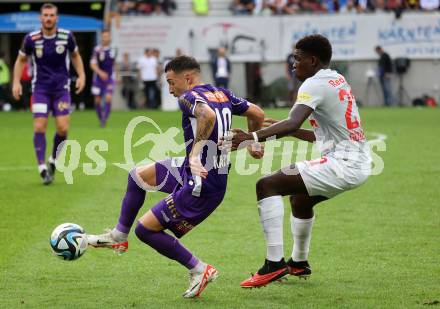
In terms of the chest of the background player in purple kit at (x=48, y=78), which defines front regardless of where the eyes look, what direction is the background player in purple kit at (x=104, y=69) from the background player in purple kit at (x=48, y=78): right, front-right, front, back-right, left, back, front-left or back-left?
back

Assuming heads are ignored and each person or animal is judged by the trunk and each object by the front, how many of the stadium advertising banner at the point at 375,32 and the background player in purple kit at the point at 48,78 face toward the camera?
2

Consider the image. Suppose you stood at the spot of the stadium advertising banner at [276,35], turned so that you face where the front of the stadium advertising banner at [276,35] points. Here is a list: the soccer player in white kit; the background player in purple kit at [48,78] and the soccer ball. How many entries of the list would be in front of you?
3

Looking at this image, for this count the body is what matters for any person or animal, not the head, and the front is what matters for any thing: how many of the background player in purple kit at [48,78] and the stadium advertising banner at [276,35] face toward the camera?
2

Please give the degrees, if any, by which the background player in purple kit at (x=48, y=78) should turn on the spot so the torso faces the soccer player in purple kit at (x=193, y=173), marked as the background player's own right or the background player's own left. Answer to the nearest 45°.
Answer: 0° — they already face them

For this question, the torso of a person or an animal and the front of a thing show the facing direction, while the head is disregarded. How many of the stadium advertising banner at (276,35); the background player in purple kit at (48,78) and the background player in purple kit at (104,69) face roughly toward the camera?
3

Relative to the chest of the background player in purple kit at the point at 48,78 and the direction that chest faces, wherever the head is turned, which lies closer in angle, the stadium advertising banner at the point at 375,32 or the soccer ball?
the soccer ball

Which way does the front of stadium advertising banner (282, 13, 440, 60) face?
toward the camera

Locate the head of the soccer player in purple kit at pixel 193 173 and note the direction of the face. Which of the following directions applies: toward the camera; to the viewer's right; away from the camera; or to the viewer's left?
to the viewer's left

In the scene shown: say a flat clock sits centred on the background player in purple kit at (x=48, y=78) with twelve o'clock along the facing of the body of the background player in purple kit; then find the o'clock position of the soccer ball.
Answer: The soccer ball is roughly at 12 o'clock from the background player in purple kit.

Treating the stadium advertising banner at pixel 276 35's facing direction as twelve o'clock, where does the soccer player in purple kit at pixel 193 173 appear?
The soccer player in purple kit is roughly at 12 o'clock from the stadium advertising banner.

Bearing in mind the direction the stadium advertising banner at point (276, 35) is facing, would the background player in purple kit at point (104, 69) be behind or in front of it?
in front

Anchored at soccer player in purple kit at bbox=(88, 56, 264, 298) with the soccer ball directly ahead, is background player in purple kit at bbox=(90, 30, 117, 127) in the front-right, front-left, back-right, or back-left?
front-right

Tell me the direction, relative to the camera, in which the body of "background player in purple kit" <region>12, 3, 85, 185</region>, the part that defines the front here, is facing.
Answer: toward the camera

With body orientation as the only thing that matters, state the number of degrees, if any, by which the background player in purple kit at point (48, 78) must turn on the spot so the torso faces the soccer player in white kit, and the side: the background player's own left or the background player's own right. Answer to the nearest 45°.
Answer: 0° — they already face them

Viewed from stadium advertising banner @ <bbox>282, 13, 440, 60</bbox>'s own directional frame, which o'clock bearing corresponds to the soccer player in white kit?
The soccer player in white kit is roughly at 12 o'clock from the stadium advertising banner.

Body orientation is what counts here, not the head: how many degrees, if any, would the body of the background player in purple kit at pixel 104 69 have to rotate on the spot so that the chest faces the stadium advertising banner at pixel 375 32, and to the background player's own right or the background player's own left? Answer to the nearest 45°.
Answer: approximately 135° to the background player's own left
